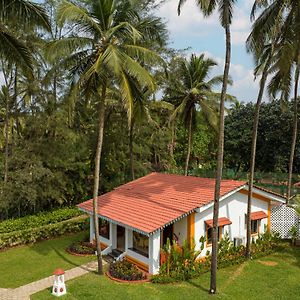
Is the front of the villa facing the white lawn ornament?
yes

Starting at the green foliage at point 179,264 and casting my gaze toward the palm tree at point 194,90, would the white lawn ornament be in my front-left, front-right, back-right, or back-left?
back-left

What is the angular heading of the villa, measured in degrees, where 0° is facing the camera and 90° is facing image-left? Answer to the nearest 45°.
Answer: approximately 45°

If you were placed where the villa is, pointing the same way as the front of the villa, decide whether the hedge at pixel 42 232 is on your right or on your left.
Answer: on your right
